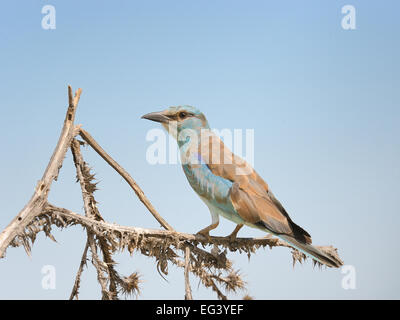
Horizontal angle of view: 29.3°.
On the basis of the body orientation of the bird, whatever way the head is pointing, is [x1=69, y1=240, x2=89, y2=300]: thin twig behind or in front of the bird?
in front

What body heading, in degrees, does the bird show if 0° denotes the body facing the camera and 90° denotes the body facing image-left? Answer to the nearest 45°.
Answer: approximately 90°
